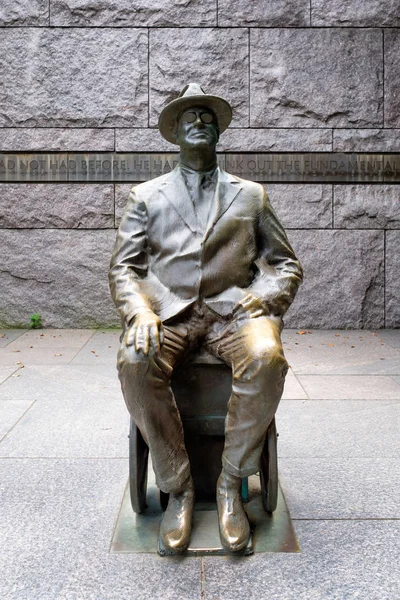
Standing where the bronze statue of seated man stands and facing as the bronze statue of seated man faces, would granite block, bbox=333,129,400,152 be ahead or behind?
behind

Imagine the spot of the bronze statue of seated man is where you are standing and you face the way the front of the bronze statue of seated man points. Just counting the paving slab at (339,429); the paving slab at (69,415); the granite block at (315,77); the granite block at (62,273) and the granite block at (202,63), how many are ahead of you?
0

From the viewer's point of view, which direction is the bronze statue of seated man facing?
toward the camera

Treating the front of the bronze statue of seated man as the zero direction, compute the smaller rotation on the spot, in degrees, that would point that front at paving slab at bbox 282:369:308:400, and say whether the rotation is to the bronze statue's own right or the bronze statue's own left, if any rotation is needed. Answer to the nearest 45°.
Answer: approximately 180°

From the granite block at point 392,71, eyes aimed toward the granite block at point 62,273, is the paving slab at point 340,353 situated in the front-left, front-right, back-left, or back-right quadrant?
front-left

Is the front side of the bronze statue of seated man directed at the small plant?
no

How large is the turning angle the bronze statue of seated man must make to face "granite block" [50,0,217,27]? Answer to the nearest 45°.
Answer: approximately 180°

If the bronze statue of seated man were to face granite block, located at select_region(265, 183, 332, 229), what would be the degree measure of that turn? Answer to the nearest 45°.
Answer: approximately 180°

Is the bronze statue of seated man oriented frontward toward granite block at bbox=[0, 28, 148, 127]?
no

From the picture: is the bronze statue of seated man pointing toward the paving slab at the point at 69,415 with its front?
no

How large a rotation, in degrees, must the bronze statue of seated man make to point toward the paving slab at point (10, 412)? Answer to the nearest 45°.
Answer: approximately 135° to its right

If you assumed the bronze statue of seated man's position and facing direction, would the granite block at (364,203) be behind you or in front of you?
behind

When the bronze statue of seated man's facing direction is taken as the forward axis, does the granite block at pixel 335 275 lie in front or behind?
behind

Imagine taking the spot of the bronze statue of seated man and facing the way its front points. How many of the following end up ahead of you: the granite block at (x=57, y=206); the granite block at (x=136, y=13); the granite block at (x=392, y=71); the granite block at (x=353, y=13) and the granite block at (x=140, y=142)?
0

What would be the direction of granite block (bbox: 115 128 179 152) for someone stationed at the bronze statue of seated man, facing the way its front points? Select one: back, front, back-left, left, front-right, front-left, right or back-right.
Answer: back
